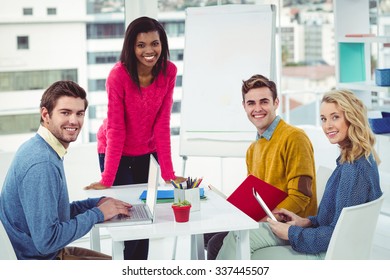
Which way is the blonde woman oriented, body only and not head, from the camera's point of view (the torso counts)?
to the viewer's left

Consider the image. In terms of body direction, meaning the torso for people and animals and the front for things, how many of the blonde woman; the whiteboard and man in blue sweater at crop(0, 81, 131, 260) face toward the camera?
1

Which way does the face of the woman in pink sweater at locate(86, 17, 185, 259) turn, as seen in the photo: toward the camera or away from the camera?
toward the camera

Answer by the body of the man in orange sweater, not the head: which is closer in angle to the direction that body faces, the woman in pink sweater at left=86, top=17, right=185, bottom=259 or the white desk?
the white desk

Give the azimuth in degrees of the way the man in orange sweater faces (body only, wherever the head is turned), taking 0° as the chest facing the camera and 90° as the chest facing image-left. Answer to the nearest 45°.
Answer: approximately 45°

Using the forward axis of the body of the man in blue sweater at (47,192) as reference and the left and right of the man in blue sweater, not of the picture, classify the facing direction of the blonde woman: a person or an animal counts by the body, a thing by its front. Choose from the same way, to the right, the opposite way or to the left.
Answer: the opposite way

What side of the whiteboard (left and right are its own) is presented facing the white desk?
front

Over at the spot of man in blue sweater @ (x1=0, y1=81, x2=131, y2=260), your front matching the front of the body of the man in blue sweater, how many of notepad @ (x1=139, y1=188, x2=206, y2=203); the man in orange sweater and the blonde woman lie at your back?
0

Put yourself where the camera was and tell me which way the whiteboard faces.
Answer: facing the viewer

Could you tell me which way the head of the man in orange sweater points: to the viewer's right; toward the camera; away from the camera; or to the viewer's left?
toward the camera

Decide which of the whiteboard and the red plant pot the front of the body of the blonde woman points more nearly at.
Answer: the red plant pot

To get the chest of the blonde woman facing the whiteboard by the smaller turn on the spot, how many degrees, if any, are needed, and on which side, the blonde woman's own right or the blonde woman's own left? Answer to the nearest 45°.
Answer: approximately 90° to the blonde woman's own right

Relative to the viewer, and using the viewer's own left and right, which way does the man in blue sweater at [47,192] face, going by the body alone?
facing to the right of the viewer

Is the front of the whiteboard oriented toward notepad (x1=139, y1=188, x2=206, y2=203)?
yes
